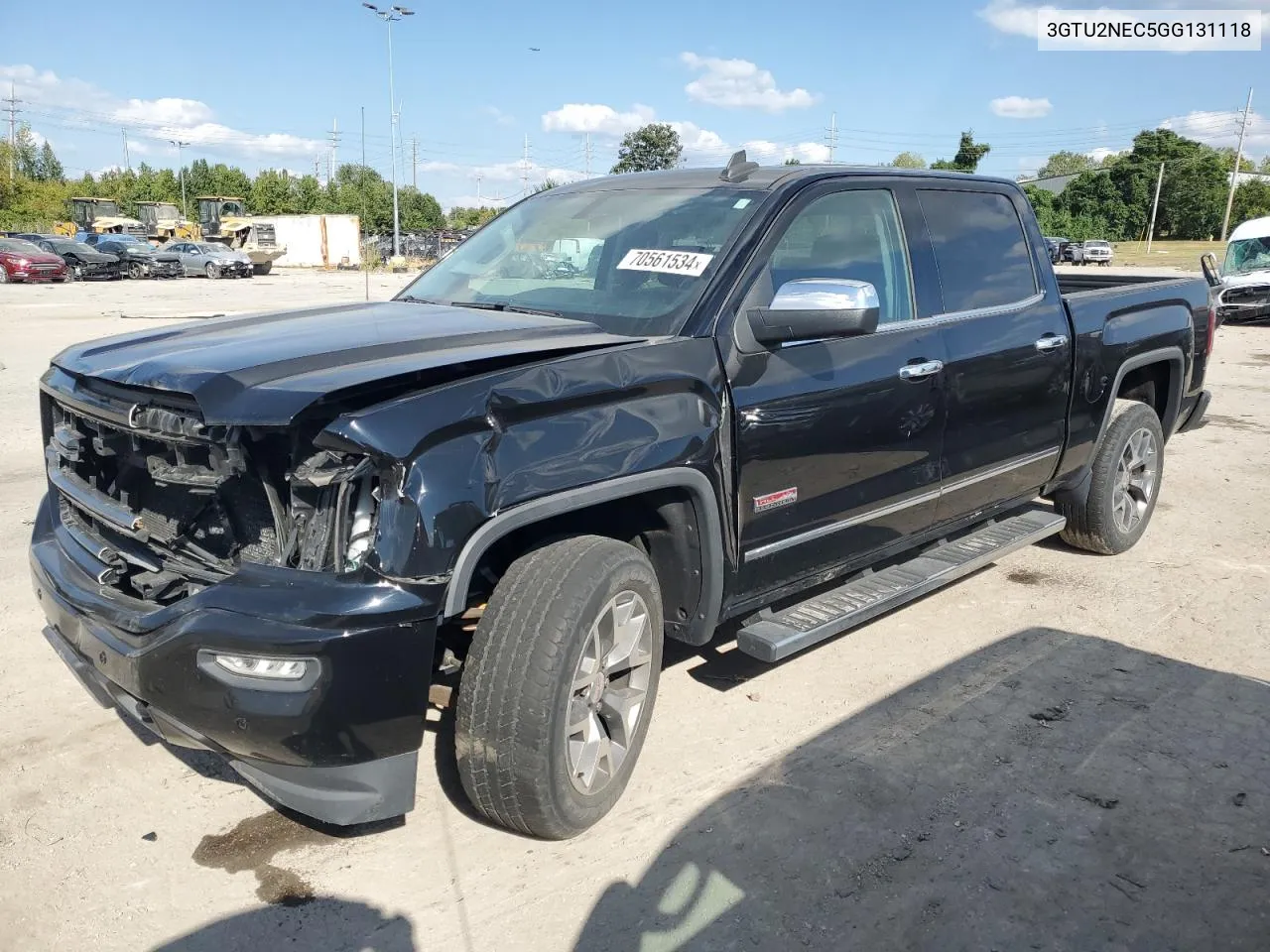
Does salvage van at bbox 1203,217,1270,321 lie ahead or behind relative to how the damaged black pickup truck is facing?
behind

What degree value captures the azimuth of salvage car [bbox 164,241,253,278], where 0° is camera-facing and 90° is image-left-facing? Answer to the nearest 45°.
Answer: approximately 315°

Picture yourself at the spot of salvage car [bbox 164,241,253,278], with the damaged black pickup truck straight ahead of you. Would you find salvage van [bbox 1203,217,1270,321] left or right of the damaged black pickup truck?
left

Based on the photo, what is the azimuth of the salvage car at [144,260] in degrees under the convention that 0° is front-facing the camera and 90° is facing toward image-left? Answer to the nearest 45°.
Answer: approximately 315°

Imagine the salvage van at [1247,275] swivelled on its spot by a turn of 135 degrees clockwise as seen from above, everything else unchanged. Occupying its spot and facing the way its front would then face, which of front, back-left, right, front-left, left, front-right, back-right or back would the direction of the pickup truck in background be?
front-right

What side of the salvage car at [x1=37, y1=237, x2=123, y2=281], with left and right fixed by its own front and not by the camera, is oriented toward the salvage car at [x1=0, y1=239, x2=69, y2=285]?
right

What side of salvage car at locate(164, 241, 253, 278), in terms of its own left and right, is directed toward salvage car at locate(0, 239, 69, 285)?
right

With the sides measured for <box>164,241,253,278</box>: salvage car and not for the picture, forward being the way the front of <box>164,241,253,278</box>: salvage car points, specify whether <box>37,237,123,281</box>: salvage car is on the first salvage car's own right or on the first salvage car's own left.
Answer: on the first salvage car's own right

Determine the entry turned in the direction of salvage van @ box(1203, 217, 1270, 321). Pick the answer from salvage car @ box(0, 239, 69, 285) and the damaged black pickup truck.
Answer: salvage car @ box(0, 239, 69, 285)
